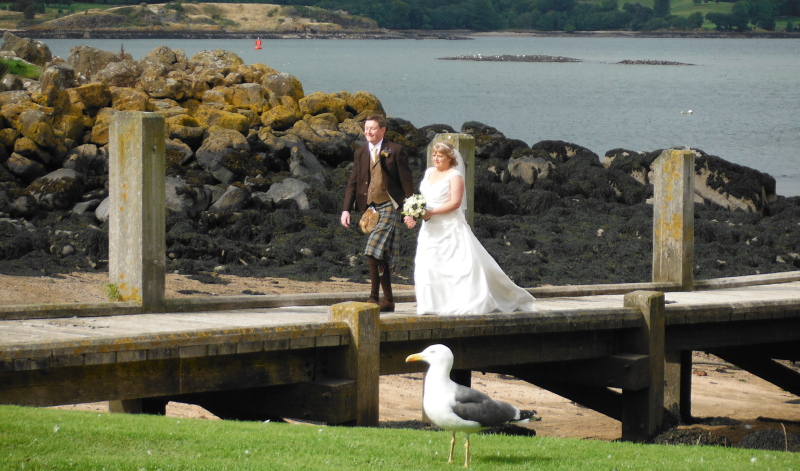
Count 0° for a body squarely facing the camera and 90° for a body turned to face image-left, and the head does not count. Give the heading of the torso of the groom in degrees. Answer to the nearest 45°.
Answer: approximately 45°

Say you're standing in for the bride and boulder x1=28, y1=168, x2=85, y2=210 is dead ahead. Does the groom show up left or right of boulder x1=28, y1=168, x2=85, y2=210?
left

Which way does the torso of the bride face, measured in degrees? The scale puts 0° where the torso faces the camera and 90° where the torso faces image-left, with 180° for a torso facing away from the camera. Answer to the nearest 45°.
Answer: approximately 45°

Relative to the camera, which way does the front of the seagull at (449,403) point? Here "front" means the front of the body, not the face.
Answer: to the viewer's left

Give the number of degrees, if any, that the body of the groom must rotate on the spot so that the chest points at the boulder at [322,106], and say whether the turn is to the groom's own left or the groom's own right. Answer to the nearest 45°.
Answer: approximately 135° to the groom's own right

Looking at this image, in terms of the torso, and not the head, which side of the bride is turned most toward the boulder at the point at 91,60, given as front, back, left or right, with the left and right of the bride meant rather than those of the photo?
right

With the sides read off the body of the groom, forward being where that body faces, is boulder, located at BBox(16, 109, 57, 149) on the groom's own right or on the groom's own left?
on the groom's own right

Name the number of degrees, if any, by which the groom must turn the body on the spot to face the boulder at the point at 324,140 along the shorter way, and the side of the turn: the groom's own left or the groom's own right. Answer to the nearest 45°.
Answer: approximately 135° to the groom's own right
